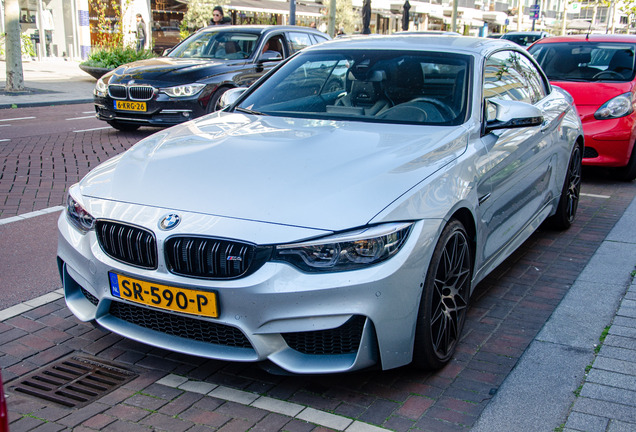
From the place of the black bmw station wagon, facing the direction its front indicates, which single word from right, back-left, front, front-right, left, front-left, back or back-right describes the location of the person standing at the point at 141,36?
back-right

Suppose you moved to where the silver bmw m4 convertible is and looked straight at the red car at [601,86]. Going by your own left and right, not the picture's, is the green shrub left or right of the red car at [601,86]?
left

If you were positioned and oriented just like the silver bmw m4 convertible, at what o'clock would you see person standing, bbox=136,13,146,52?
The person standing is roughly at 4 o'clock from the silver bmw m4 convertible.

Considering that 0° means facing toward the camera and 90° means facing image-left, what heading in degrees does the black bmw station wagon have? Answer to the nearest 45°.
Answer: approximately 45°

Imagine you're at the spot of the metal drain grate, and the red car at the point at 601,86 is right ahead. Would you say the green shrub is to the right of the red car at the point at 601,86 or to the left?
left

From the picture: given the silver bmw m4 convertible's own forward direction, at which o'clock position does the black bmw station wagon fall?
The black bmw station wagon is roughly at 4 o'clock from the silver bmw m4 convertible.

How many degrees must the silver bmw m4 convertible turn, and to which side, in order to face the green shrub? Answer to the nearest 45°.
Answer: approximately 135° to its right

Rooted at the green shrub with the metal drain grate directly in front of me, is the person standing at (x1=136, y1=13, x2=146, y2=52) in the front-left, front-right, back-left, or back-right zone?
back-left

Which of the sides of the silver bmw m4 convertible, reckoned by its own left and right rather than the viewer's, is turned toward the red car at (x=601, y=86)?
back

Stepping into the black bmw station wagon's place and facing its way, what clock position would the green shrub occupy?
The green shrub is roughly at 4 o'clock from the black bmw station wagon.
